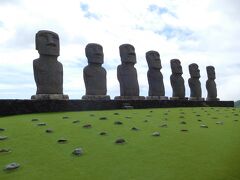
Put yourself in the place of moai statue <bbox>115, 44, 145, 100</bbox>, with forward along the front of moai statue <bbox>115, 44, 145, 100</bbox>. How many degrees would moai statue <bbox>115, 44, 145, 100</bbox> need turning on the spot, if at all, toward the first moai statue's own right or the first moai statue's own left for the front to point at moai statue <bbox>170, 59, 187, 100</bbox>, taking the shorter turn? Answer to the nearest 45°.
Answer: approximately 90° to the first moai statue's own left

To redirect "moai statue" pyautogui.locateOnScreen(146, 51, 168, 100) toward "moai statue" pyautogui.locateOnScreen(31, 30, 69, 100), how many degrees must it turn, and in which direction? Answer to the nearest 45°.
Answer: approximately 90° to its right

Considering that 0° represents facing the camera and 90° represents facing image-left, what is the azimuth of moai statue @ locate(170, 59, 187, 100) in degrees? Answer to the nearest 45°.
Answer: approximately 315°

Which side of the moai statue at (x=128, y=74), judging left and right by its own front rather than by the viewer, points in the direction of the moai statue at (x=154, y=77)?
left

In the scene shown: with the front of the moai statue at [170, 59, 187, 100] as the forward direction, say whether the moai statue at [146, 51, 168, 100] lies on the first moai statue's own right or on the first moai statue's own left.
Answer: on the first moai statue's own right

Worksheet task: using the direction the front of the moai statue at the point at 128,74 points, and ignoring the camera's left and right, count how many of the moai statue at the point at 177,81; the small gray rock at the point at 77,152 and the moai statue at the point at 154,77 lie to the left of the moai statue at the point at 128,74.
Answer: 2

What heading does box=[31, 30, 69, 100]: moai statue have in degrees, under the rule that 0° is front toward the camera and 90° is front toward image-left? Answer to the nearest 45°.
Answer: approximately 315°

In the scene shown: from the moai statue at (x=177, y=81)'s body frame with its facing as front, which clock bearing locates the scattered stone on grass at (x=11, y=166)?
The scattered stone on grass is roughly at 2 o'clock from the moai statue.

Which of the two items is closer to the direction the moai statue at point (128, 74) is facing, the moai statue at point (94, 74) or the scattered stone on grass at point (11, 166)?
the scattered stone on grass

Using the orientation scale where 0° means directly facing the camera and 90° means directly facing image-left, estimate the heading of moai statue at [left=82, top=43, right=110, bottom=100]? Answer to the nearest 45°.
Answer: approximately 315°

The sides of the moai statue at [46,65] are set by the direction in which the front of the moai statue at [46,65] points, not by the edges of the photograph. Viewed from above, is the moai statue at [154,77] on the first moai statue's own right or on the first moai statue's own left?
on the first moai statue's own left

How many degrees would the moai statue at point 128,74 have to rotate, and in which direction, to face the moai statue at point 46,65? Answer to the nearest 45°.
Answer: approximately 90° to its right
